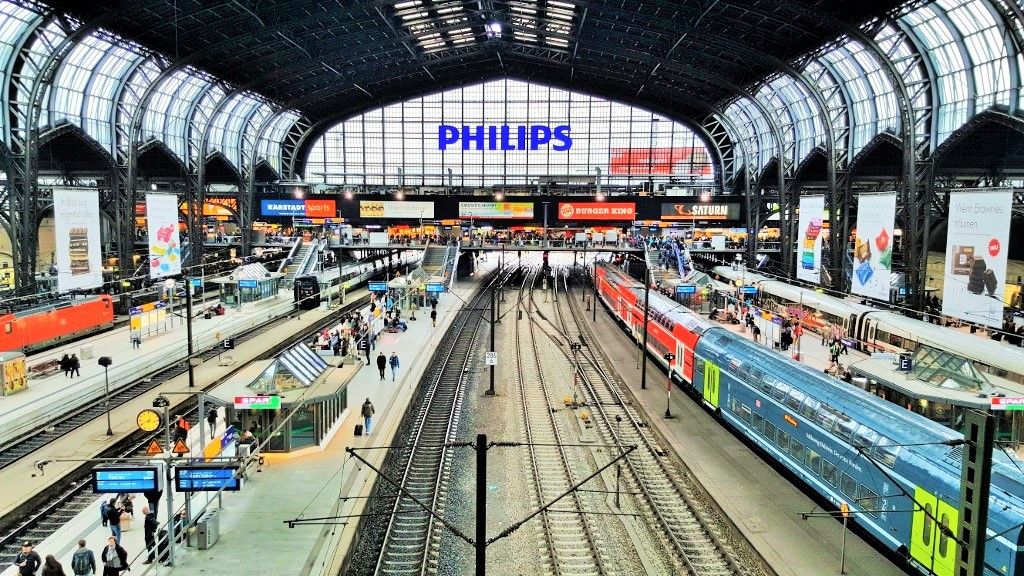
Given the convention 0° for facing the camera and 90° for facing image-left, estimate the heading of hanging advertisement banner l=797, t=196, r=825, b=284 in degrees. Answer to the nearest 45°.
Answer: approximately 0°

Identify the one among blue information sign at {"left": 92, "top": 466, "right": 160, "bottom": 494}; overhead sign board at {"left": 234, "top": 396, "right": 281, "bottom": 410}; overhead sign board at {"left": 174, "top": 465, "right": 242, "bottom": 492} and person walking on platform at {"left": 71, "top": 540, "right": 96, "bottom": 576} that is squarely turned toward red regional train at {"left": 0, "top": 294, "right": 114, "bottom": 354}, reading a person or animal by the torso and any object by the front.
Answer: the person walking on platform

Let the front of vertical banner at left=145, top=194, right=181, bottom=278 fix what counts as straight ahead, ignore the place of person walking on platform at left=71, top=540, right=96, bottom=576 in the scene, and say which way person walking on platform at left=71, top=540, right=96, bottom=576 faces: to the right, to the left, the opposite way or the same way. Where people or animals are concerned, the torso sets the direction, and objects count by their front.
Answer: the opposite way

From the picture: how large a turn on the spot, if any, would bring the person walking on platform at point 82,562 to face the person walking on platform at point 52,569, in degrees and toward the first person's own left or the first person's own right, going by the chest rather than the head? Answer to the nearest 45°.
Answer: approximately 135° to the first person's own left

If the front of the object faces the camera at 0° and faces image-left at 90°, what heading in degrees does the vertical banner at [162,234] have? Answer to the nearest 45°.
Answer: approximately 0°

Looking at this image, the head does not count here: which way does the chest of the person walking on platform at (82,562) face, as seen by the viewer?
away from the camera

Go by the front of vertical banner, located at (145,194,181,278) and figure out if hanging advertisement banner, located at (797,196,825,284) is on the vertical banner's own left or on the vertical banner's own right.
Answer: on the vertical banner's own left
